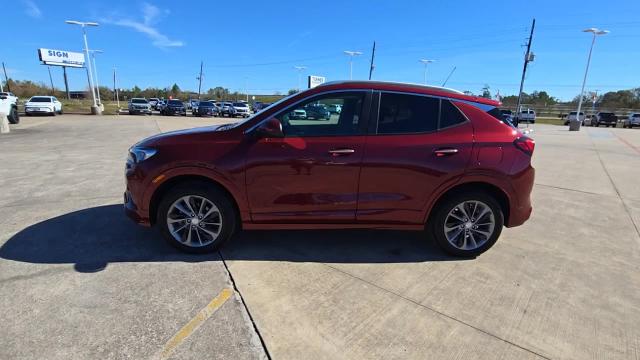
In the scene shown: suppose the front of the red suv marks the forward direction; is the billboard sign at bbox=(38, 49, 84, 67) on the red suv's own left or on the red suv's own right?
on the red suv's own right

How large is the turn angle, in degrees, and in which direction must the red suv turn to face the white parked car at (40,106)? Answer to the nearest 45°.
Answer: approximately 45° to its right

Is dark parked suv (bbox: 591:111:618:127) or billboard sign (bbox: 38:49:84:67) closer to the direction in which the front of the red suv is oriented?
the billboard sign

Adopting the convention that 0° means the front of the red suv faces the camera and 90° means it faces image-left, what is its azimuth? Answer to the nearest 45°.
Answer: approximately 90°

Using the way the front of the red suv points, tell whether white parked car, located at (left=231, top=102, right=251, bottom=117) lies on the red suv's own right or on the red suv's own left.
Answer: on the red suv's own right

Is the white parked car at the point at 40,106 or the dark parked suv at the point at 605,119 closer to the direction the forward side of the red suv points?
the white parked car
